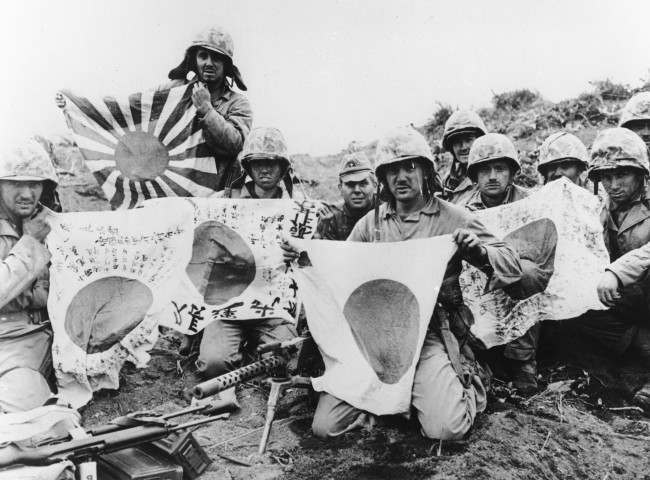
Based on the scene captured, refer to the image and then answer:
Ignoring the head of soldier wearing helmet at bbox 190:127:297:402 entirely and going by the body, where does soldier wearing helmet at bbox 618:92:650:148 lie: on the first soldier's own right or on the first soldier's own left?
on the first soldier's own left

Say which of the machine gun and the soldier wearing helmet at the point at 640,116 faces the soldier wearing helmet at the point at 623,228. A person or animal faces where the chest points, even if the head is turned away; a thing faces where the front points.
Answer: the soldier wearing helmet at the point at 640,116

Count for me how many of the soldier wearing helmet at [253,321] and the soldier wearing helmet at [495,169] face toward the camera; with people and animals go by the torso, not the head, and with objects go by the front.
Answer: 2

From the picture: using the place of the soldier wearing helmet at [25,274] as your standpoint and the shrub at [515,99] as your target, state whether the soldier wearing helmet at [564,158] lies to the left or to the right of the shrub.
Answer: right

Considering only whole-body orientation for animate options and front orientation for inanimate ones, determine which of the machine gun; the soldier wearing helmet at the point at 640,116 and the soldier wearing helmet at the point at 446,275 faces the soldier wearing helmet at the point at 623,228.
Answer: the soldier wearing helmet at the point at 640,116

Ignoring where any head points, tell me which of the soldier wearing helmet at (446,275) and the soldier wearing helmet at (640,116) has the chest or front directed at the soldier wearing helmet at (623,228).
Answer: the soldier wearing helmet at (640,116)

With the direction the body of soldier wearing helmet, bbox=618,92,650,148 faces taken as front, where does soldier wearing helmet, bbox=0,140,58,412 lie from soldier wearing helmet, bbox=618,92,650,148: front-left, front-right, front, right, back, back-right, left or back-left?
front-right

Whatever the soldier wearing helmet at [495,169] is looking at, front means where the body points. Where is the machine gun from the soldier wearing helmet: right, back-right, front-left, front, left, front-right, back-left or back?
front-right

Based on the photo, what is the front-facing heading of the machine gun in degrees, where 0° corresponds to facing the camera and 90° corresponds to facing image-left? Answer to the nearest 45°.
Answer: approximately 45°

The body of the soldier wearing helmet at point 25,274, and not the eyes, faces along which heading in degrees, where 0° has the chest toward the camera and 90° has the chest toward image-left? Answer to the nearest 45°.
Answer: approximately 0°
